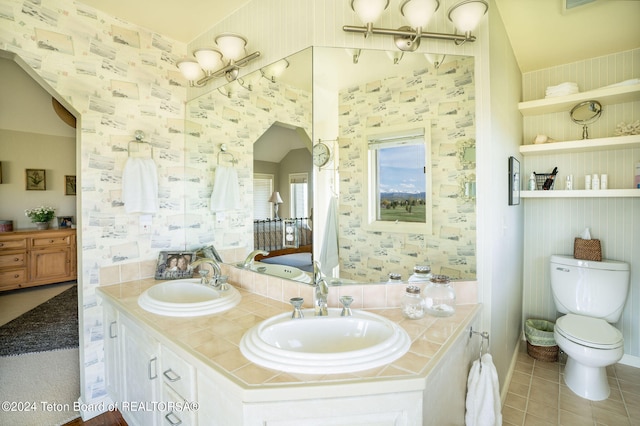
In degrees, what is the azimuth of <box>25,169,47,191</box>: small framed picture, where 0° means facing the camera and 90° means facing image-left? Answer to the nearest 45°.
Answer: approximately 0°

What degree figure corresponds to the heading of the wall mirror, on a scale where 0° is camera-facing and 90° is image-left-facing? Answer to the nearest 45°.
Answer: approximately 0°

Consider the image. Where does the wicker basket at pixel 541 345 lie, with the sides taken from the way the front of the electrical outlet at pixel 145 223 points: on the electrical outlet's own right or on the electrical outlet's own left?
on the electrical outlet's own left
